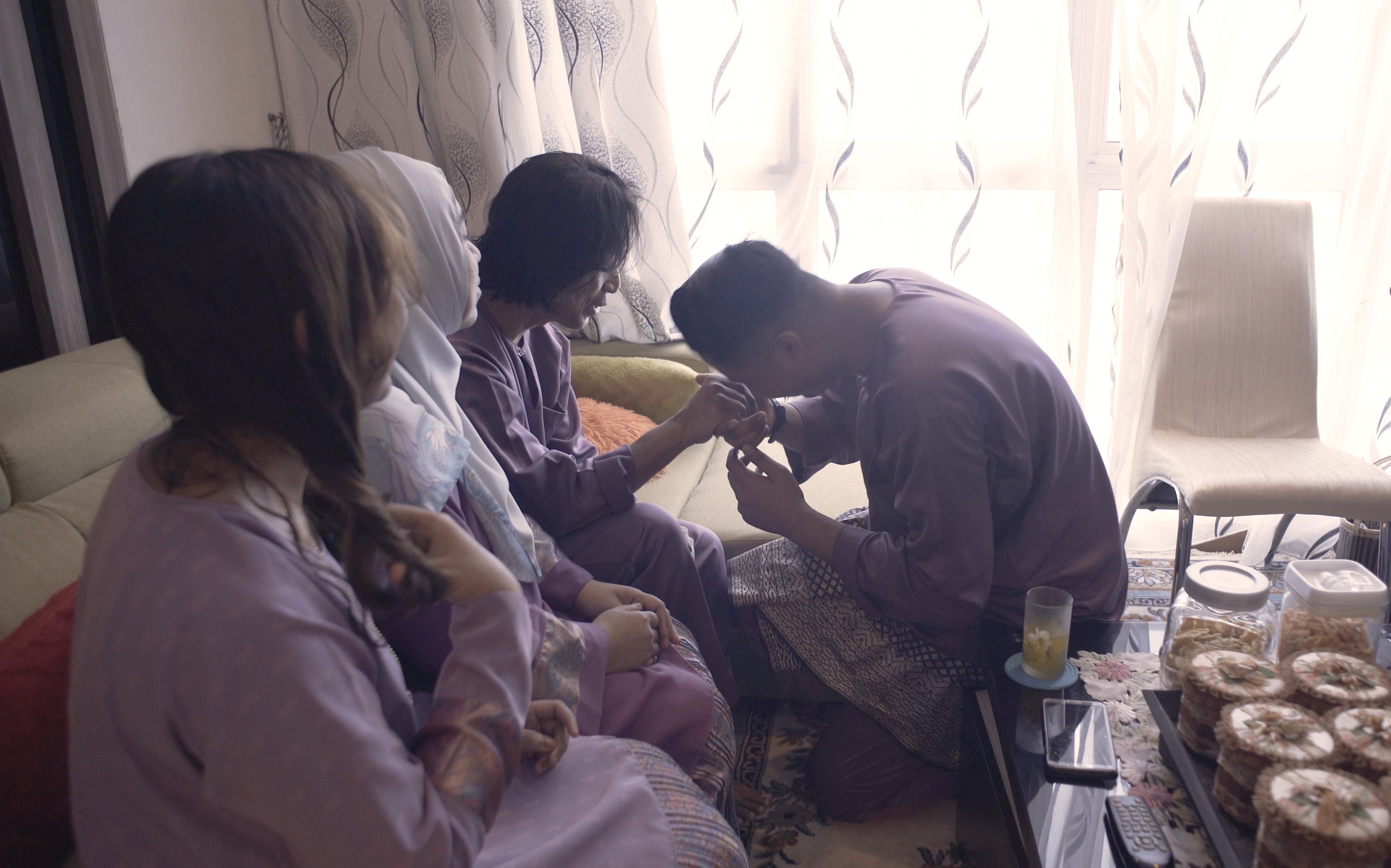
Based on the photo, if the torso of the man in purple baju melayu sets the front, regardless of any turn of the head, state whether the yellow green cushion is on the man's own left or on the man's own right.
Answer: on the man's own right

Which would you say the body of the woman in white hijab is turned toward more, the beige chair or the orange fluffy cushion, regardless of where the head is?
the beige chair

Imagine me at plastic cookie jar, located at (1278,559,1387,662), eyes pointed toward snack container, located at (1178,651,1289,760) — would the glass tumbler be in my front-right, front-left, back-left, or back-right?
front-right

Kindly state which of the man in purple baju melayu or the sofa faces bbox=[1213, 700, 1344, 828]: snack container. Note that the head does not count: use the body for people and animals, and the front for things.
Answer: the sofa

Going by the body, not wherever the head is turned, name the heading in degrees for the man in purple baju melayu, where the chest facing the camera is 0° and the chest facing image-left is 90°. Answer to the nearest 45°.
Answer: approximately 90°

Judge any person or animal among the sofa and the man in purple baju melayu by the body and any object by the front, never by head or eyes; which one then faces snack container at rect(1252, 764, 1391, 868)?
the sofa

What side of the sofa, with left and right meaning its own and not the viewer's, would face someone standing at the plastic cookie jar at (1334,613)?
front

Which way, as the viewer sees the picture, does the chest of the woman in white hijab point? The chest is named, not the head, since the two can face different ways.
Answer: to the viewer's right

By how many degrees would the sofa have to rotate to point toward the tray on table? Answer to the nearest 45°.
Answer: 0° — it already faces it

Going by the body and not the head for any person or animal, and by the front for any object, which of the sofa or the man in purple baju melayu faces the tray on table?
the sofa

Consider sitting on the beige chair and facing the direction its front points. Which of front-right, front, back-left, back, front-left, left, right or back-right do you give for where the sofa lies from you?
right

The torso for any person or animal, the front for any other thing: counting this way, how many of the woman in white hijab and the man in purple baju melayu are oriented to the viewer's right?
1

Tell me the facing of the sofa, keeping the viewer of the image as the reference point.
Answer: facing the viewer and to the right of the viewer
